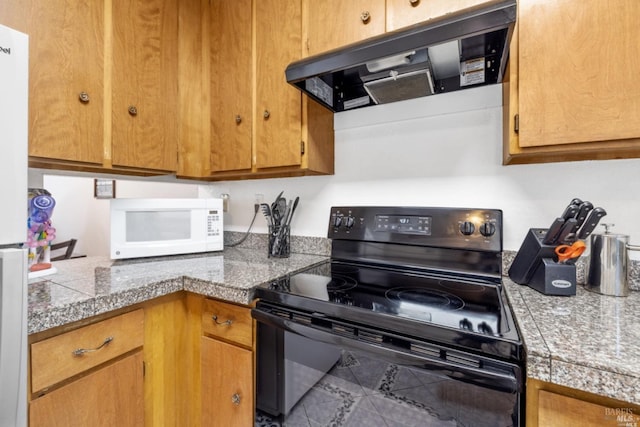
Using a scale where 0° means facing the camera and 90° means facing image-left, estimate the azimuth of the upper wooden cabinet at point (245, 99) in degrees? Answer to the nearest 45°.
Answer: approximately 45°

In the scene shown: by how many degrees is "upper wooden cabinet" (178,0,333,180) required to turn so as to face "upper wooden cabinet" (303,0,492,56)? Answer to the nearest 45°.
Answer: approximately 90° to its left

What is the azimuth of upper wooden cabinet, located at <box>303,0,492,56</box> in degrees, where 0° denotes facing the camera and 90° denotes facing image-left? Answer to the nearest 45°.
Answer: approximately 45°

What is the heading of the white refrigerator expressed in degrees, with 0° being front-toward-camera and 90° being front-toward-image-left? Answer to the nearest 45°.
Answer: approximately 315°
